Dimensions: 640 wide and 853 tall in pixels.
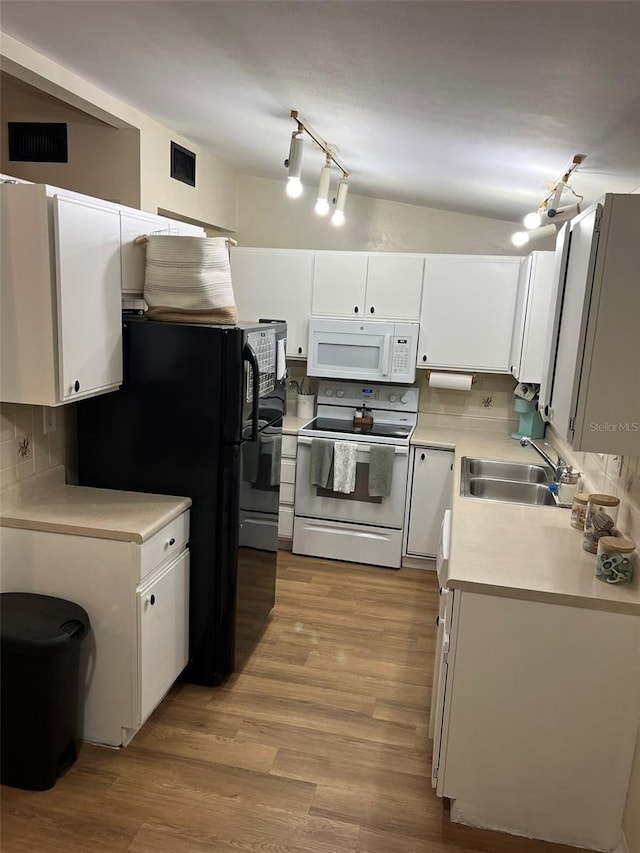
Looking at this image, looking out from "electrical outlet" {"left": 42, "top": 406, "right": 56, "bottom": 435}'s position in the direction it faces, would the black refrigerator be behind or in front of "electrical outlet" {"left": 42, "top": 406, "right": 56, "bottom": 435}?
in front

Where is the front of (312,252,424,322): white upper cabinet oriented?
toward the camera

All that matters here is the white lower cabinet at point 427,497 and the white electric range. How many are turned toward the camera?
2

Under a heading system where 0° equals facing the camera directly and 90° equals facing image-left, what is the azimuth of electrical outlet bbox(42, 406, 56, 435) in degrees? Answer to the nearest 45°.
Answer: approximately 315°

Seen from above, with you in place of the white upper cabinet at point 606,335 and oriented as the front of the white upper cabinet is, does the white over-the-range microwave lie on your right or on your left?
on your right

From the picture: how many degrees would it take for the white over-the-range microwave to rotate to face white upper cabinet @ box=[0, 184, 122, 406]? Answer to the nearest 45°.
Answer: approximately 45° to its right

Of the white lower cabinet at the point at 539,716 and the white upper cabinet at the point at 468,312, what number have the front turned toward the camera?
1

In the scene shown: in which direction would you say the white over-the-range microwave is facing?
toward the camera

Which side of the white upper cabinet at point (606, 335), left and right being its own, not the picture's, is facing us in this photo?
left

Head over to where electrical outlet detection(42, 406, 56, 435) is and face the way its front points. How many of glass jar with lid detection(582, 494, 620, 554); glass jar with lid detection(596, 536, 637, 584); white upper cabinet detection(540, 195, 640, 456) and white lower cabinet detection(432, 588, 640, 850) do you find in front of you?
4

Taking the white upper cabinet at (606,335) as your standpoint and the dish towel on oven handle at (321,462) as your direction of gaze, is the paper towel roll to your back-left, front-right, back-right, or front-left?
front-right

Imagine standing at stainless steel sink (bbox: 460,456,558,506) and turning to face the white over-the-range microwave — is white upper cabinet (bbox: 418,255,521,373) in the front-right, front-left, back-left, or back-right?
front-right

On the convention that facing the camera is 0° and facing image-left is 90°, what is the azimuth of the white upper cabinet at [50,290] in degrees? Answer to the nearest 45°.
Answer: approximately 315°

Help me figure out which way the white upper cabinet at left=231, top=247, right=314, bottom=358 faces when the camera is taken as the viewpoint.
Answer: facing the viewer

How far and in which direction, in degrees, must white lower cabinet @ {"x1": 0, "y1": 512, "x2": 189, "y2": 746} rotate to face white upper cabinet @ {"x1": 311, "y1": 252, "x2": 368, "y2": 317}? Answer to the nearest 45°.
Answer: approximately 90° to its left
